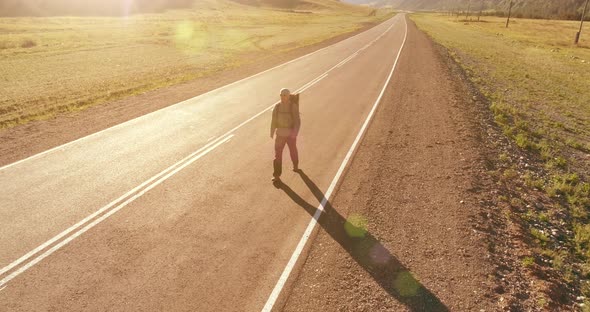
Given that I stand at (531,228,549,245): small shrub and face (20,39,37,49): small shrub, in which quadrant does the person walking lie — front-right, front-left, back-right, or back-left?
front-left

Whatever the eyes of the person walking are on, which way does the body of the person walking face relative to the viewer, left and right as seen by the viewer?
facing the viewer and to the left of the viewer

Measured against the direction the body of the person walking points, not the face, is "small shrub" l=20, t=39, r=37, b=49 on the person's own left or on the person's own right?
on the person's own right
